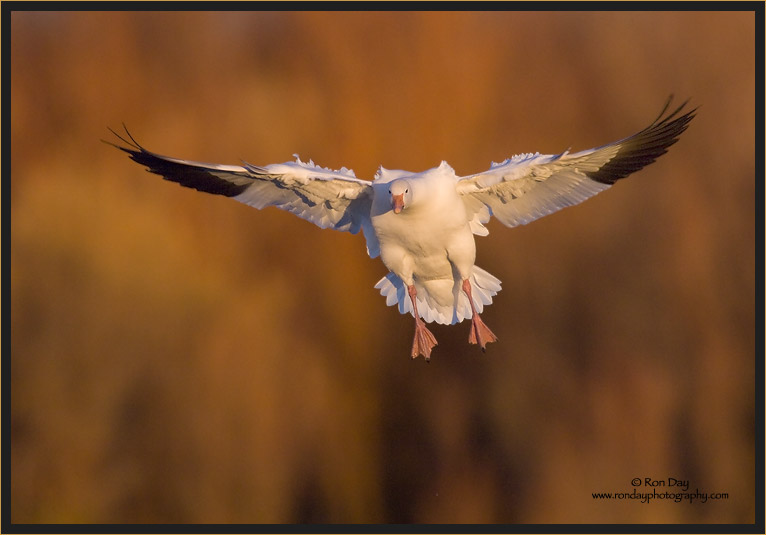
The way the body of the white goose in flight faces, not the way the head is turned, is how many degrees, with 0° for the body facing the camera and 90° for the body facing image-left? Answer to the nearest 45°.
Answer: approximately 0°
